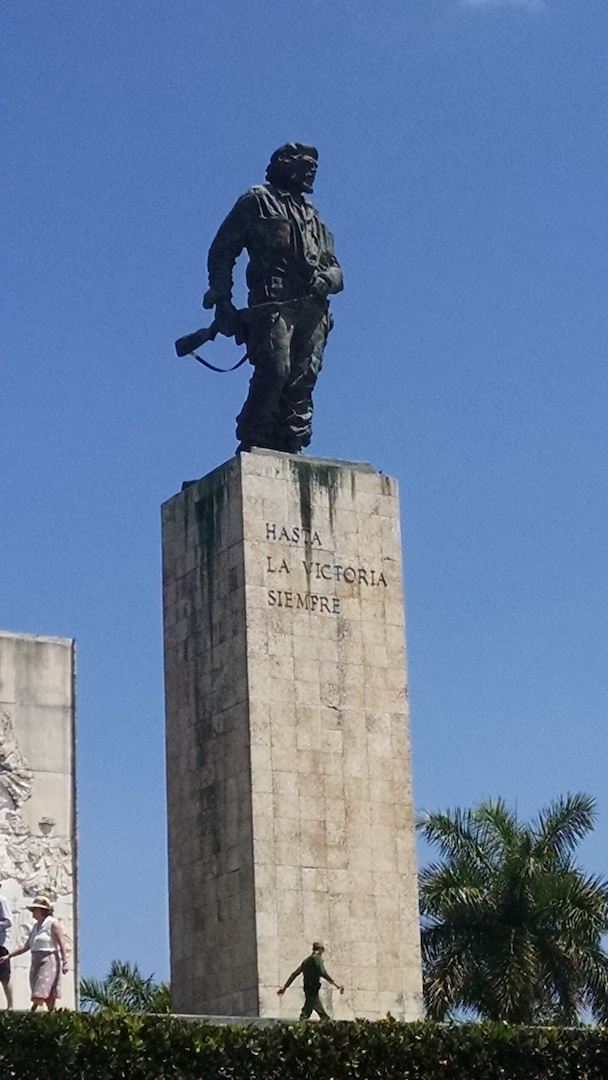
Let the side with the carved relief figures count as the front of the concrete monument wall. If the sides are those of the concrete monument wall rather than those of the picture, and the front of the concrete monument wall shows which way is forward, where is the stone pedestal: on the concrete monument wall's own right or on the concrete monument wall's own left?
on the concrete monument wall's own left

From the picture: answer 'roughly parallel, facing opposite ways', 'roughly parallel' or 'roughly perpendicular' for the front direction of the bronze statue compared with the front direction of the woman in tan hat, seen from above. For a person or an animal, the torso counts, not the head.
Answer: roughly perpendicular
